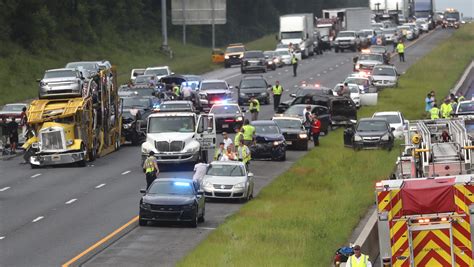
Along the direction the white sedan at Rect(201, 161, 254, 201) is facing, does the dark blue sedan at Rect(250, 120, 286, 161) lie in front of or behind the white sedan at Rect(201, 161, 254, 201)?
behind

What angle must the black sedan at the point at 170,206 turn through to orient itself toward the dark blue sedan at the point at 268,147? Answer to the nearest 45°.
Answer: approximately 180°

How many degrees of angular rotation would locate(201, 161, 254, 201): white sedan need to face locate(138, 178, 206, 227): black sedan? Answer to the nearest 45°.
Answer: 0° — it already faces it

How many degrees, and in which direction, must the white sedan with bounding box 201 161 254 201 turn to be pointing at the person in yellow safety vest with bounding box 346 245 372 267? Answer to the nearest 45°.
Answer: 0° — it already faces them

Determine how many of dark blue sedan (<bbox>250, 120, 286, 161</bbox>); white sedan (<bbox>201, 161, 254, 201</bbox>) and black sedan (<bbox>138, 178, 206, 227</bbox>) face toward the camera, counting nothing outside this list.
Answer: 3

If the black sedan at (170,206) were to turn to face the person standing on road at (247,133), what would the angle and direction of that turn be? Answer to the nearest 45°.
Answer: approximately 180°

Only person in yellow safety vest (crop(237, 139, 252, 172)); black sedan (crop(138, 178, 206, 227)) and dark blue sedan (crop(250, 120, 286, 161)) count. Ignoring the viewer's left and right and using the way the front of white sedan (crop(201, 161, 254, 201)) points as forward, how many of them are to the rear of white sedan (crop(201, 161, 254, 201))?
2

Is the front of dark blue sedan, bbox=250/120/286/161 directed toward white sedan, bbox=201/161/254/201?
yes

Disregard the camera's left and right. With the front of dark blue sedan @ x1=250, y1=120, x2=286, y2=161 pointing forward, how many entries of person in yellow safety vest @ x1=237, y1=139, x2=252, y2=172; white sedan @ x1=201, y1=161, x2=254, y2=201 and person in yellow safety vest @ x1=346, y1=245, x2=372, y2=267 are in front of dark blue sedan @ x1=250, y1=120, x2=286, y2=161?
3
